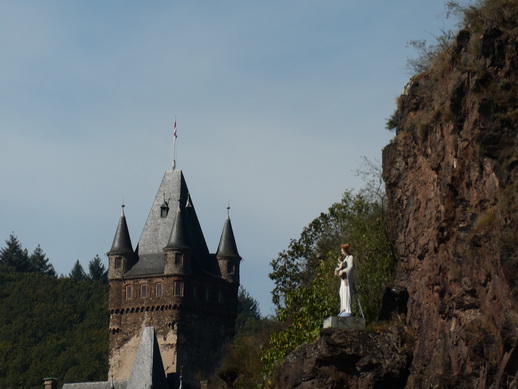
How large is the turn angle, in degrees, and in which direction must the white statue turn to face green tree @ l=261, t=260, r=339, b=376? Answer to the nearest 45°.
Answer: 0° — it already faces it

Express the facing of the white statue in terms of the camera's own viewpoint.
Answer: facing the viewer and to the left of the viewer
